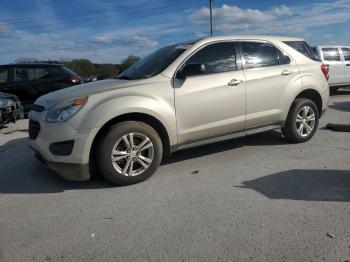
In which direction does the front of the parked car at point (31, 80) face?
to the viewer's left

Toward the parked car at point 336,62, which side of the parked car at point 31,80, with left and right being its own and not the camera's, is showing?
back

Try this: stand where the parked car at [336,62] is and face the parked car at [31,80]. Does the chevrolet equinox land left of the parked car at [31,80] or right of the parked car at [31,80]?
left

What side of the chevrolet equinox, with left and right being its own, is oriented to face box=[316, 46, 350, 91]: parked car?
back

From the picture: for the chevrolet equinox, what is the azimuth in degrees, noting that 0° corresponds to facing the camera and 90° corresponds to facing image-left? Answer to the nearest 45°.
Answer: approximately 45°

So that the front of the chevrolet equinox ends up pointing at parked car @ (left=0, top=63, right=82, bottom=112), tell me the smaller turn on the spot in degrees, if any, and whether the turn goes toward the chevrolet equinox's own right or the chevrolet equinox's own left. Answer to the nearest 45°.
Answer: approximately 90° to the chevrolet equinox's own right
